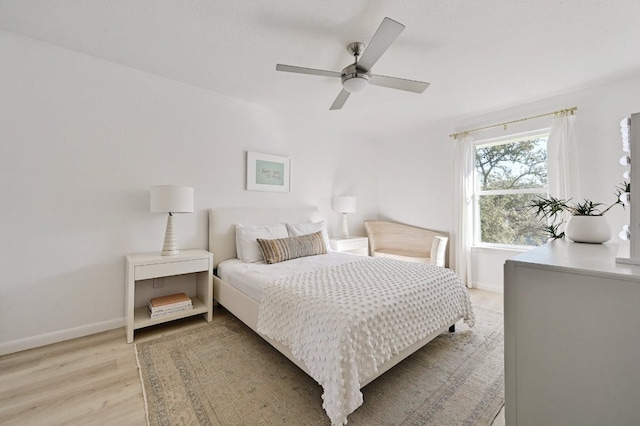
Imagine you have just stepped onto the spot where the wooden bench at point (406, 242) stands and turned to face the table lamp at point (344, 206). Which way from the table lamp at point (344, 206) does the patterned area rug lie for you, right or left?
left

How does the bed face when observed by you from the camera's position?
facing the viewer and to the right of the viewer

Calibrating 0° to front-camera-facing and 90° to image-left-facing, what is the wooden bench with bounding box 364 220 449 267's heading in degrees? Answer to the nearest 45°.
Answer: approximately 45°

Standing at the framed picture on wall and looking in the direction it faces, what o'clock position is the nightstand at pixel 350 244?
The nightstand is roughly at 10 o'clock from the framed picture on wall.

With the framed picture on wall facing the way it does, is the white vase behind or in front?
in front

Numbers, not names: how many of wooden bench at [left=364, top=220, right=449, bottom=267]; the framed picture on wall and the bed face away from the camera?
0

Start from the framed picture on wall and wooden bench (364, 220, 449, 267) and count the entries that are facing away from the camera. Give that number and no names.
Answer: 0

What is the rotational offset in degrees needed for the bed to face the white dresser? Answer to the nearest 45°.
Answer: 0° — it already faces it
